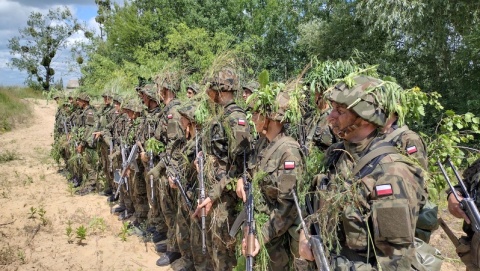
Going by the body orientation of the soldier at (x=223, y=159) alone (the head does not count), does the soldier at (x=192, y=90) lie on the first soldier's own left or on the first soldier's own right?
on the first soldier's own right

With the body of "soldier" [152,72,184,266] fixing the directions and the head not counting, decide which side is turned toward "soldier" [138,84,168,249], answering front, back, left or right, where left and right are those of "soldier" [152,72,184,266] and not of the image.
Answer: right

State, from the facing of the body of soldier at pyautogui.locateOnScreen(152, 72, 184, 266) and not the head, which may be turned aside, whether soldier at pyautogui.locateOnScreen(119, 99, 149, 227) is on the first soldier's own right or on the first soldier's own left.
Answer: on the first soldier's own right

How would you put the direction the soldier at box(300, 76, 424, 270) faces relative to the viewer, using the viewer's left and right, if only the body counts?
facing to the left of the viewer

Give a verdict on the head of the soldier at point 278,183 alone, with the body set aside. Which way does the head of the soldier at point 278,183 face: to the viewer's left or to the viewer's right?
to the viewer's left

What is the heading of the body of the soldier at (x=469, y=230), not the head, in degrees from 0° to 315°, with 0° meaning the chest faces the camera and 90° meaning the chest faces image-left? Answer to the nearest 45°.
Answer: approximately 90°

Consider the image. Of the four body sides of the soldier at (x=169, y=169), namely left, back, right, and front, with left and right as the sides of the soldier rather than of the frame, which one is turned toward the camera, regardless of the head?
left
